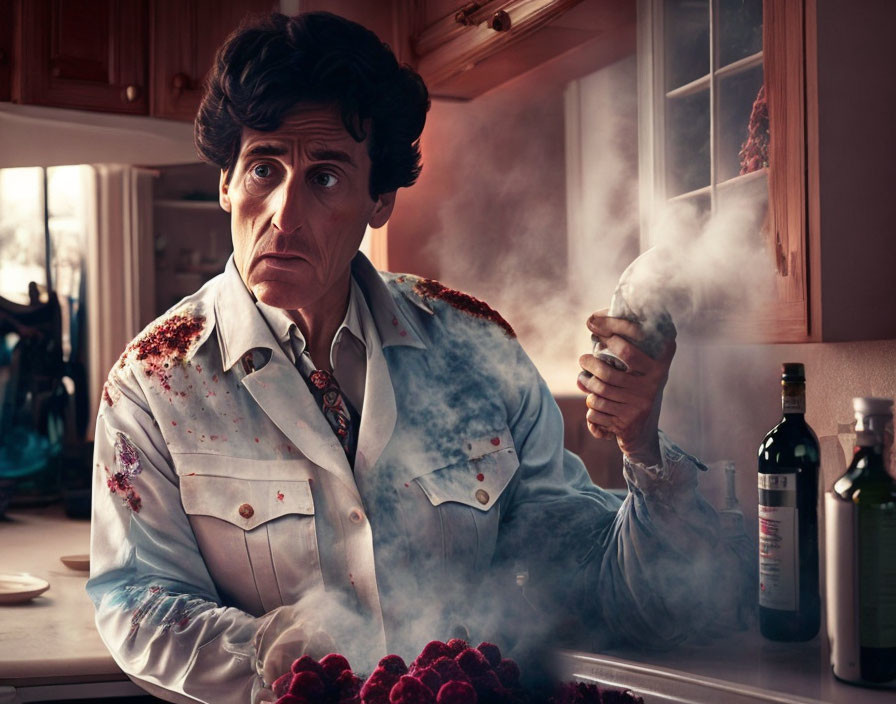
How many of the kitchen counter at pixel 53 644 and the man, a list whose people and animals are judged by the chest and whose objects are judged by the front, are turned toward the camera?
2

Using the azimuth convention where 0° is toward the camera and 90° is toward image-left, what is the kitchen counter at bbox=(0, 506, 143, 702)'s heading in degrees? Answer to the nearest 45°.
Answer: approximately 0°

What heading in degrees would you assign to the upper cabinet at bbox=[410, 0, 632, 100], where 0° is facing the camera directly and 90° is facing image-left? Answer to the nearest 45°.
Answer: approximately 45°

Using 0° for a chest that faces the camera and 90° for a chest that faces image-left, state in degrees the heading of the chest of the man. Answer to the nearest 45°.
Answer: approximately 0°
